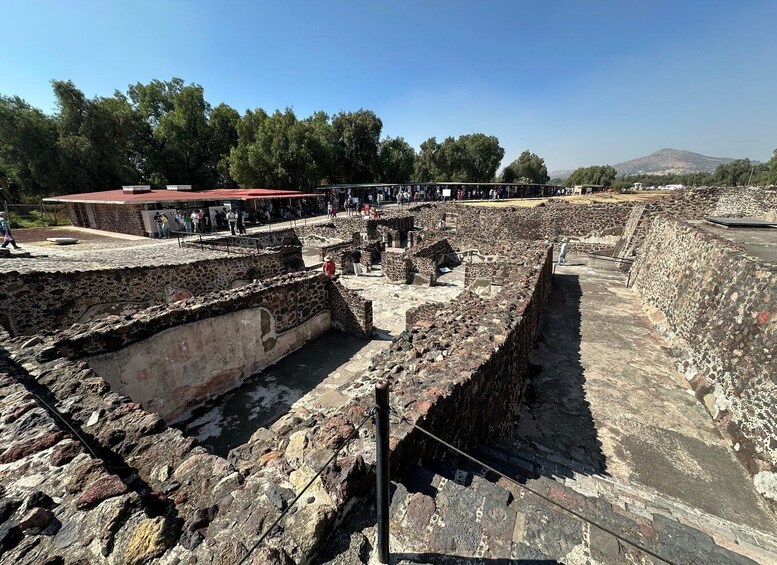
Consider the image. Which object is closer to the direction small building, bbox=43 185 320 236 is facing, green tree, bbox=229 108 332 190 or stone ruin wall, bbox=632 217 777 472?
the stone ruin wall

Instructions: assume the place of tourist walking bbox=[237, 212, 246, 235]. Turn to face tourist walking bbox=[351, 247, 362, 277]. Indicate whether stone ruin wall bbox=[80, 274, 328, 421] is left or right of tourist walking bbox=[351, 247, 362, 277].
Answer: right

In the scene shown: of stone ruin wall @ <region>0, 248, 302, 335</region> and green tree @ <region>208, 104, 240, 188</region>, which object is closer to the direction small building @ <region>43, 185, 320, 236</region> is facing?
the stone ruin wall

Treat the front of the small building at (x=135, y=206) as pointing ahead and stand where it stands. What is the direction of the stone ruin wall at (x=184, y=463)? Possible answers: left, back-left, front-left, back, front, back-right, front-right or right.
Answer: front-right

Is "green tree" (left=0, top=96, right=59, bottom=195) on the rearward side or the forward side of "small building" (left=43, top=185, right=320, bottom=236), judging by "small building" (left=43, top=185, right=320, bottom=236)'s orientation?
on the rearward side

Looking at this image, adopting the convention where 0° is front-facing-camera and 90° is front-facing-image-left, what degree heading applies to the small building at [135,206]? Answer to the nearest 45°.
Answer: approximately 315°

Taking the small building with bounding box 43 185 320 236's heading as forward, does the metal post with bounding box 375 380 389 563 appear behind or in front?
in front

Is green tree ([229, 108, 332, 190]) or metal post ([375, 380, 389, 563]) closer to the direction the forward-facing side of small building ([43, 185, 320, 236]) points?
the metal post

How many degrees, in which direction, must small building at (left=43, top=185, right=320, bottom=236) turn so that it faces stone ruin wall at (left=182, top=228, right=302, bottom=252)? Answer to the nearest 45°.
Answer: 0° — it already faces it
